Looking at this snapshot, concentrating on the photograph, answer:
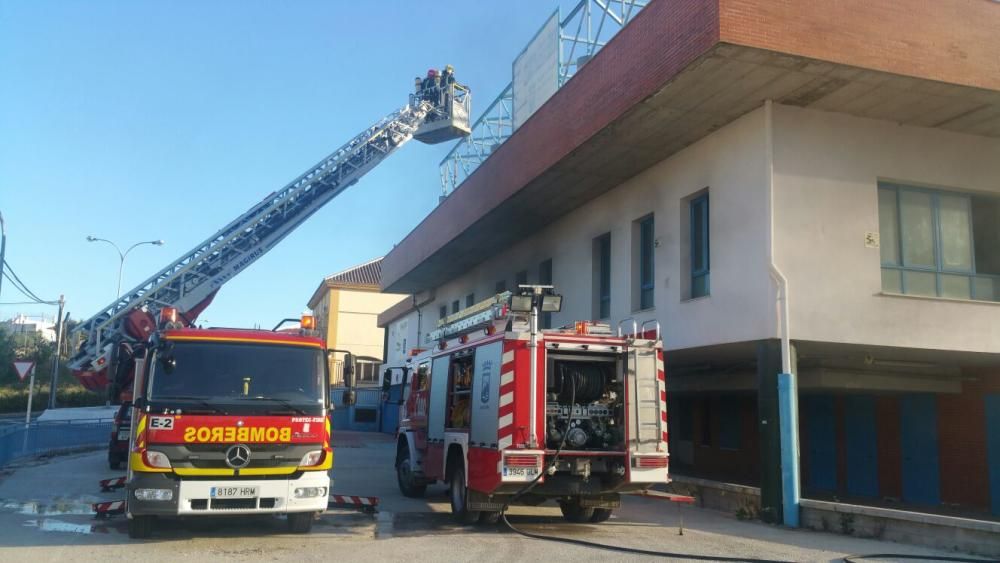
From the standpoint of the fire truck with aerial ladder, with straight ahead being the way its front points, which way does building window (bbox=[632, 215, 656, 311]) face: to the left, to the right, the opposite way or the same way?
to the right

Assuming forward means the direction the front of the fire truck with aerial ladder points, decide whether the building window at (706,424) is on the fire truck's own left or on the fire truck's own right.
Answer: on the fire truck's own left

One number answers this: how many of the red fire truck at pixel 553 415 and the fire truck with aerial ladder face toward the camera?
1

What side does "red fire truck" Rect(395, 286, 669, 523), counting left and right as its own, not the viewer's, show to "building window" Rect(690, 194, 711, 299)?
right

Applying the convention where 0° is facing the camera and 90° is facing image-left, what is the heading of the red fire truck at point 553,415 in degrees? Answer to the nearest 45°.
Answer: approximately 135°

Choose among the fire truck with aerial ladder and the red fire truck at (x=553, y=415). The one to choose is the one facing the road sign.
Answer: the red fire truck

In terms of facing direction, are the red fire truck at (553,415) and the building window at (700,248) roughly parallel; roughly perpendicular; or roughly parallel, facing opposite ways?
roughly perpendicular

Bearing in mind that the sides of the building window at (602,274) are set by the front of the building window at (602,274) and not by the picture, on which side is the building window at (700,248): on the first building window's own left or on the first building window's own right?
on the first building window's own left

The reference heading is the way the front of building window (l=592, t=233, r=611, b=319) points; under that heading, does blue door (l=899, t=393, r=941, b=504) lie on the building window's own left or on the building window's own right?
on the building window's own left

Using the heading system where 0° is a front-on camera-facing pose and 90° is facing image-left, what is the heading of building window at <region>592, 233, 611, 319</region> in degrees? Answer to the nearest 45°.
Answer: approximately 45°

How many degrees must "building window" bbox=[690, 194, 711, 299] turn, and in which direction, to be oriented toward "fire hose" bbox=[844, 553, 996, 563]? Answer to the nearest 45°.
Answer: approximately 90° to its left
